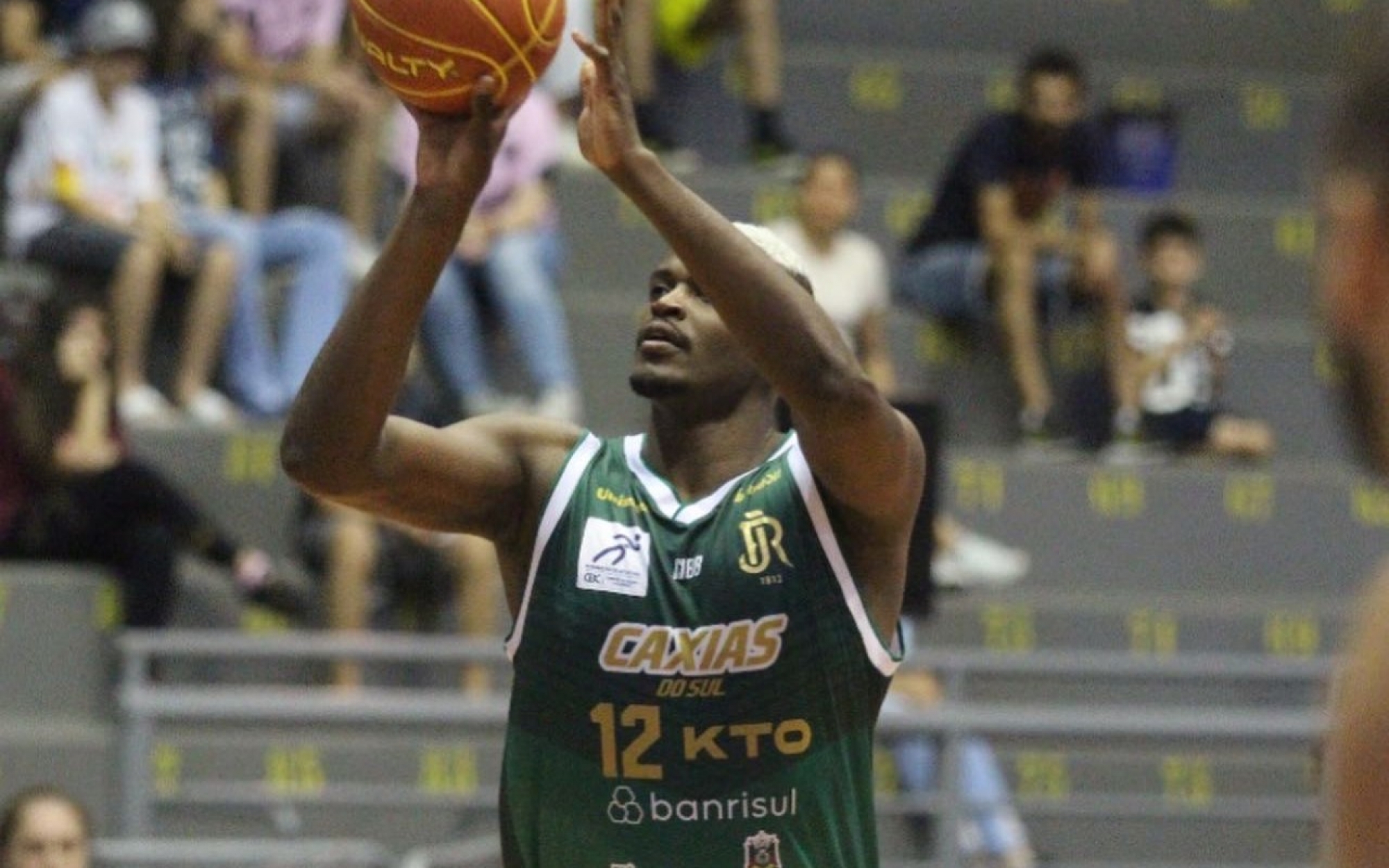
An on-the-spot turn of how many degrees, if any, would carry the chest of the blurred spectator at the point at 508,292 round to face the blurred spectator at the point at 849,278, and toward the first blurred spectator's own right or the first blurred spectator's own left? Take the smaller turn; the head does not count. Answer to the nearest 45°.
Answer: approximately 90° to the first blurred spectator's own left

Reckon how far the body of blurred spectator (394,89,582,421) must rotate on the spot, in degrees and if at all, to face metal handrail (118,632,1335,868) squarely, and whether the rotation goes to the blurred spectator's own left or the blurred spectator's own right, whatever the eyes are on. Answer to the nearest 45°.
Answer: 0° — they already face it

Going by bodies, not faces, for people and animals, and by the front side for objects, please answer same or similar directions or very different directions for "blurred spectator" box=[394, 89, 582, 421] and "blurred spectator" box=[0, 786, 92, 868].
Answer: same or similar directions

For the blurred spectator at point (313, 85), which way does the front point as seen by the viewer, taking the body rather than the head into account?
toward the camera

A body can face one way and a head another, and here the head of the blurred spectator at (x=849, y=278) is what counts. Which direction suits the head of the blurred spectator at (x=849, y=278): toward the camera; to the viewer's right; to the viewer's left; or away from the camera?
toward the camera

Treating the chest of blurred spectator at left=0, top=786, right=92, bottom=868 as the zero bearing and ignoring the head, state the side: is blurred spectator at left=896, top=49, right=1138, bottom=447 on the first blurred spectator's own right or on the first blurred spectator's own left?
on the first blurred spectator's own left

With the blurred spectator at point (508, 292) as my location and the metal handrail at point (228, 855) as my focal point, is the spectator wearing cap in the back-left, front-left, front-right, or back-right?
front-right

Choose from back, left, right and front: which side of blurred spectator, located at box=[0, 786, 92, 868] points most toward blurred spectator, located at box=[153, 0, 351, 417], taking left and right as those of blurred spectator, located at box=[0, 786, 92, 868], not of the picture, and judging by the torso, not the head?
back

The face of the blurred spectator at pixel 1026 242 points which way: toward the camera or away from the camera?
toward the camera

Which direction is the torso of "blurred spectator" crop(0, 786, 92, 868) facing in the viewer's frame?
toward the camera

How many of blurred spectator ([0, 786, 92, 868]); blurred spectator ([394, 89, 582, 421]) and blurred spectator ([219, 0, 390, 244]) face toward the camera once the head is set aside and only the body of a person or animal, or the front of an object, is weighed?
3

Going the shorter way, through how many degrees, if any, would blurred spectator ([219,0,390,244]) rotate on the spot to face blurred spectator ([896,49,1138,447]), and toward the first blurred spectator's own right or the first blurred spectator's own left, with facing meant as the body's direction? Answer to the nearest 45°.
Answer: approximately 90° to the first blurred spectator's own left

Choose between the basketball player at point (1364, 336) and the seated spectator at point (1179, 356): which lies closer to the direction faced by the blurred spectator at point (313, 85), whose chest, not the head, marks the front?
the basketball player
